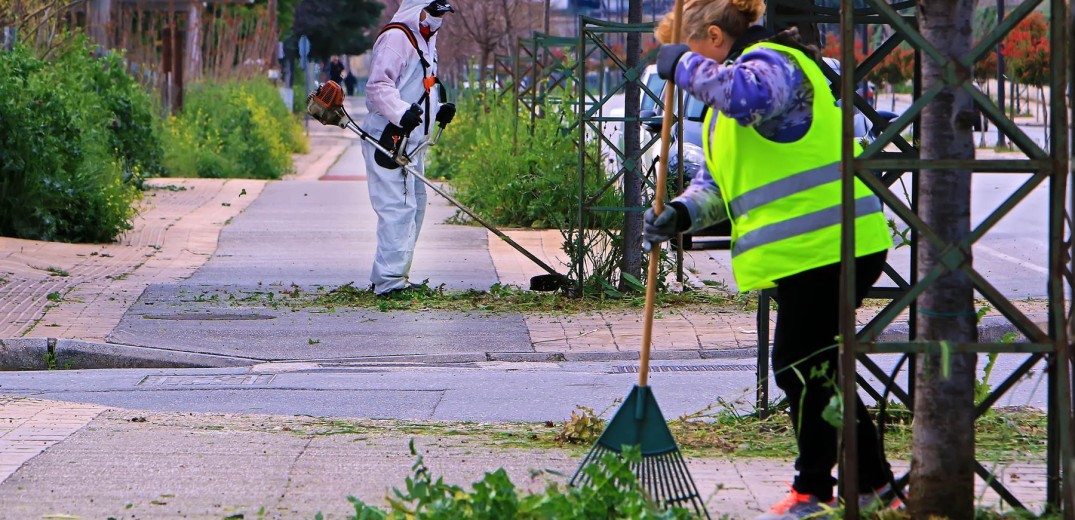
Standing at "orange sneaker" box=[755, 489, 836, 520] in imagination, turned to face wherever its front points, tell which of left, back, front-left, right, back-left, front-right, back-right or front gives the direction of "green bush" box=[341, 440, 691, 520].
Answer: front-left

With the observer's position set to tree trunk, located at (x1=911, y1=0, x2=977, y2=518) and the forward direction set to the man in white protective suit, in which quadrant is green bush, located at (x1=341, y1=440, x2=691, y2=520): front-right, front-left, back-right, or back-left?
front-left

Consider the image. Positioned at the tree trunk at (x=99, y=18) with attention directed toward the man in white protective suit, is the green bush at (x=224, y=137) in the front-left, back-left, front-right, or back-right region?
front-left

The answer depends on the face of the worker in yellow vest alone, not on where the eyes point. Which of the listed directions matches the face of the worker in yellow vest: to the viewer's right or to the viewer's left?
to the viewer's left

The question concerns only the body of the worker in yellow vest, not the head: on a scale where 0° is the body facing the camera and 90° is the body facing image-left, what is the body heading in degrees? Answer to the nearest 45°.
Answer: approximately 90°

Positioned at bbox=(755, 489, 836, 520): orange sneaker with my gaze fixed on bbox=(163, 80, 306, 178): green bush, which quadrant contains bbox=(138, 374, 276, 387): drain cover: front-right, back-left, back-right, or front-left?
front-left

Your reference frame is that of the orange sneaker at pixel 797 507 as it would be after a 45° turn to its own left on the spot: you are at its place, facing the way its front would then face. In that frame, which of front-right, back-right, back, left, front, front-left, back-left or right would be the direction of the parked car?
back-right

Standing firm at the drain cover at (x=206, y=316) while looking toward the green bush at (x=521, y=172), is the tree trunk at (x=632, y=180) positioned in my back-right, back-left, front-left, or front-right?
front-right

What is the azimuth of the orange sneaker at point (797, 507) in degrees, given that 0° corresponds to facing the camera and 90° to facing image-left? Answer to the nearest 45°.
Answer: approximately 90°

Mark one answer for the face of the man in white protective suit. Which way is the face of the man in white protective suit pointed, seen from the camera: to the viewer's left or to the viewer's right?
to the viewer's right
